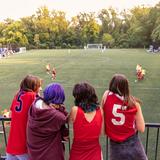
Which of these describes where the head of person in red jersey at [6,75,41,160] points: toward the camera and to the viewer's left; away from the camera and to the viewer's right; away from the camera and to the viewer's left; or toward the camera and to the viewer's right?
away from the camera and to the viewer's right

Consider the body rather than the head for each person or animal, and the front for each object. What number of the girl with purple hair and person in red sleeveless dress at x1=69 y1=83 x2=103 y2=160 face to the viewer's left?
0

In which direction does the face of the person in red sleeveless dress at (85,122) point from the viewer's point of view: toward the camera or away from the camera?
away from the camera

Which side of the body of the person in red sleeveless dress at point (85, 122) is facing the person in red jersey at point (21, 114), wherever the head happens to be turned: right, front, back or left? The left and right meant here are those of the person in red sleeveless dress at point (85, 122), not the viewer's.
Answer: left

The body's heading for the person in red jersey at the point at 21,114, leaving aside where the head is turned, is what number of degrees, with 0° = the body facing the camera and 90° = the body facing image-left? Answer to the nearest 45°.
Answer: approximately 225°

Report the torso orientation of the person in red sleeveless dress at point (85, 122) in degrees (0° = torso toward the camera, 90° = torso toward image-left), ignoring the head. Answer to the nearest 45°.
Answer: approximately 180°

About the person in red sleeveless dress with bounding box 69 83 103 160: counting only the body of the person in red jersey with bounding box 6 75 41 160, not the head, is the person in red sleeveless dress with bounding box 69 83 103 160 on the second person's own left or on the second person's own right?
on the second person's own right

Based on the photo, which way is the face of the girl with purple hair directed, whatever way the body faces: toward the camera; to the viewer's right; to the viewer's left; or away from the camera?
away from the camera

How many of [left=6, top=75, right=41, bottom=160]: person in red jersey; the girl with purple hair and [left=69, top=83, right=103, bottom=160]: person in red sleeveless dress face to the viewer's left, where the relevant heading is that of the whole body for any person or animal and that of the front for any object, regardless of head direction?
0

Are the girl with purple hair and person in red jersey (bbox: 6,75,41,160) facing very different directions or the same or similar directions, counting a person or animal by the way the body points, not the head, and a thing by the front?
same or similar directions

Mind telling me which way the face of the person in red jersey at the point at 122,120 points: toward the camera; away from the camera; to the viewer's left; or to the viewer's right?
away from the camera
